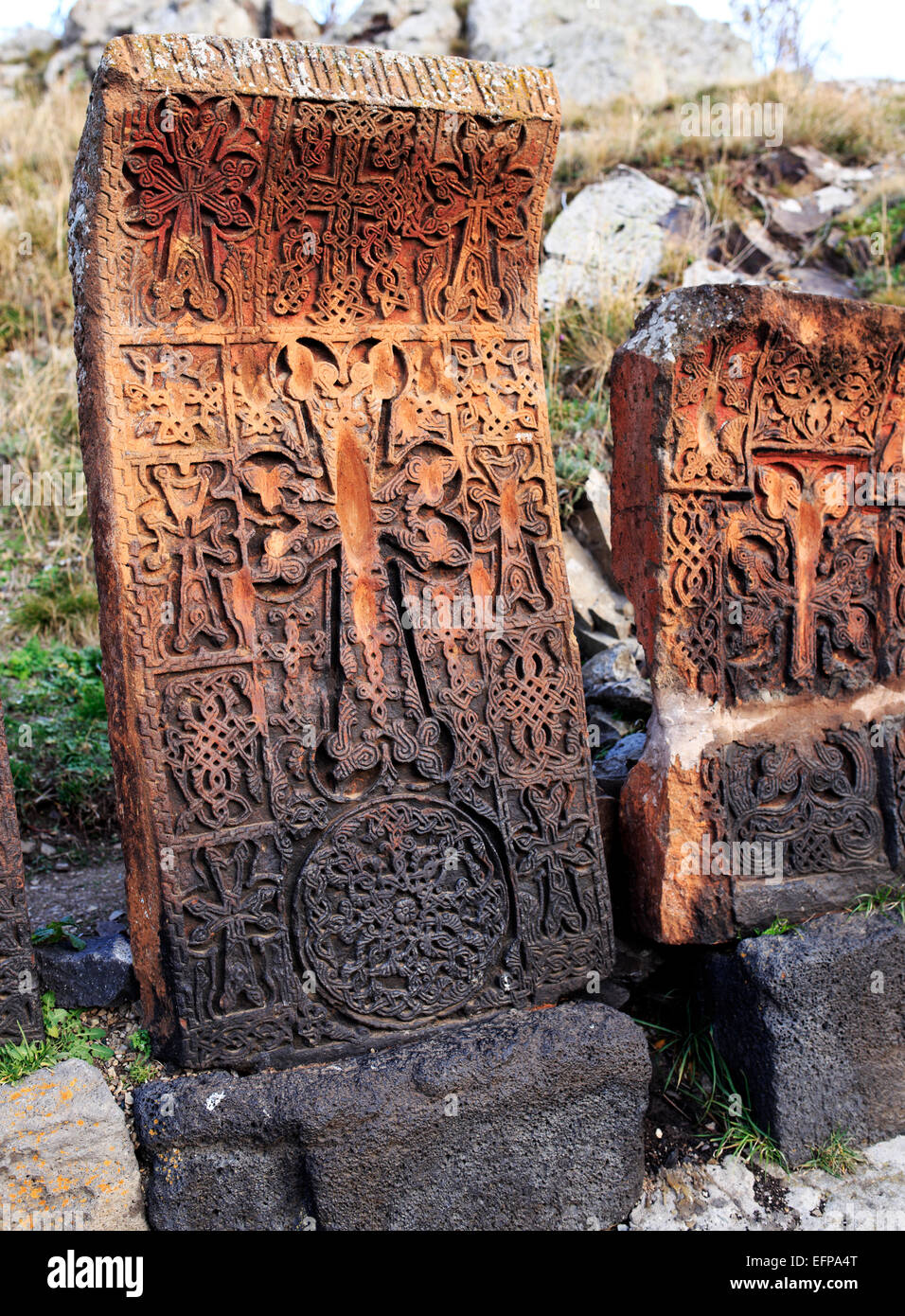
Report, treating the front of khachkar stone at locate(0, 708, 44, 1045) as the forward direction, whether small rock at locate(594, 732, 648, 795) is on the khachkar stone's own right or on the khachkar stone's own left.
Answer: on the khachkar stone's own left

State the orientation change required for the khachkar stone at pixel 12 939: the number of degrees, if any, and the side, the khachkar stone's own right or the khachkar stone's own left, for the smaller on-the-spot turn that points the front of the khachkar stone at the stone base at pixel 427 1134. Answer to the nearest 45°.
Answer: approximately 90° to the khachkar stone's own left

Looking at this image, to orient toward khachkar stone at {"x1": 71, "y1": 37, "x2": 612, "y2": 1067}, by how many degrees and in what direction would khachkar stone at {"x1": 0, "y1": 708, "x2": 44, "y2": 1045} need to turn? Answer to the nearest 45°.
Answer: approximately 90° to its left

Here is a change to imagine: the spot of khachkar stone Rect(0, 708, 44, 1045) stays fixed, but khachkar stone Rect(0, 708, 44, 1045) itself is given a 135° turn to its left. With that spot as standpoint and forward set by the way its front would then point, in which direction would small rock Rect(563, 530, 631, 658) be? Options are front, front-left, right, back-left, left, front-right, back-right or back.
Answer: front

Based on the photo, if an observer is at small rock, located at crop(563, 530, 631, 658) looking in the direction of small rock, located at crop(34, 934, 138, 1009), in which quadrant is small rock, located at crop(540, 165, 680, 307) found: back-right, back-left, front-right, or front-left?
back-right

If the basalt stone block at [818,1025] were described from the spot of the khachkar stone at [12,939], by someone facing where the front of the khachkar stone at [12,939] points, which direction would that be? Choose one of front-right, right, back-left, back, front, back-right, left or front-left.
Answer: left

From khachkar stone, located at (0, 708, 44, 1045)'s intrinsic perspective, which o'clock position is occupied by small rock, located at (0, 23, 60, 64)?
The small rock is roughly at 6 o'clock from the khachkar stone.

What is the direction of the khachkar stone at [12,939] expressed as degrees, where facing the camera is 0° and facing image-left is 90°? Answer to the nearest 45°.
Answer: approximately 0°

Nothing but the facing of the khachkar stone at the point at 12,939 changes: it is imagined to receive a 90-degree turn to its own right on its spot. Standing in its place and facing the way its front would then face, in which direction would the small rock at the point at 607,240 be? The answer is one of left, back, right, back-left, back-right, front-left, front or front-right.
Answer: back-right
